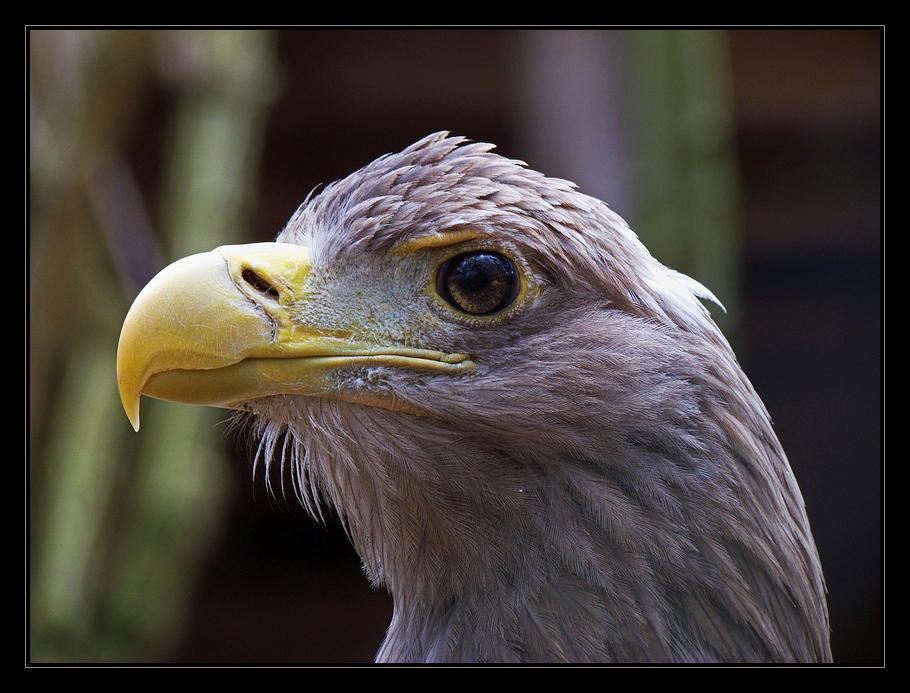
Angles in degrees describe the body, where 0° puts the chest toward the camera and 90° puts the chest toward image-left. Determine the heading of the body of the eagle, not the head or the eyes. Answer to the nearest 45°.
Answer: approximately 90°
